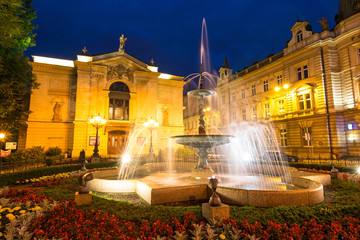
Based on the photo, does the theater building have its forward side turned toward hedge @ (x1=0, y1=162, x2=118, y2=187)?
yes

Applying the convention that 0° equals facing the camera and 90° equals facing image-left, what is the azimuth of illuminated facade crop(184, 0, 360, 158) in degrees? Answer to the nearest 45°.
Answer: approximately 45°

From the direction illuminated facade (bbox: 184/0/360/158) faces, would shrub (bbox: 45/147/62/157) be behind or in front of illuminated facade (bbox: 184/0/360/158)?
in front

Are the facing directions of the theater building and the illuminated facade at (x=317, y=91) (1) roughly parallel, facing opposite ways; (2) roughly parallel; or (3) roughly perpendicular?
roughly perpendicular

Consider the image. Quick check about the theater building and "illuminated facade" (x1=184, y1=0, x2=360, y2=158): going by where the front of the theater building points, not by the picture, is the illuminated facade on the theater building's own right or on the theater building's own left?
on the theater building's own left

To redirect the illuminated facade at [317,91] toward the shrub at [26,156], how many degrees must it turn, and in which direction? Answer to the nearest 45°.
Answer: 0° — it already faces it

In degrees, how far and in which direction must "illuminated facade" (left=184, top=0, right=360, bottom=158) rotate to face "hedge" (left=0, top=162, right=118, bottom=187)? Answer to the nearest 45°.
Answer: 0° — it already faces it

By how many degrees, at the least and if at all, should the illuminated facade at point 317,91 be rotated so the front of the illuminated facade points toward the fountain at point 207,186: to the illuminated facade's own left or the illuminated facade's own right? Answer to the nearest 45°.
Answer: approximately 45° to the illuminated facade's own left

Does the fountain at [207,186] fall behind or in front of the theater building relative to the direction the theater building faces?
in front
